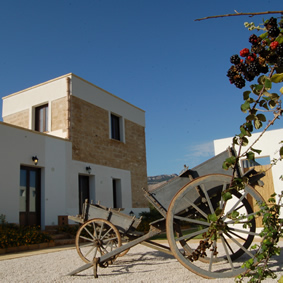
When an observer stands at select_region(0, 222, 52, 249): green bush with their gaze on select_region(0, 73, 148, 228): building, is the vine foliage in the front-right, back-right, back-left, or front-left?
back-right

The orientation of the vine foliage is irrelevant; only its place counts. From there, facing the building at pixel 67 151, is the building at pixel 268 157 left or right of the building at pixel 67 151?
right
